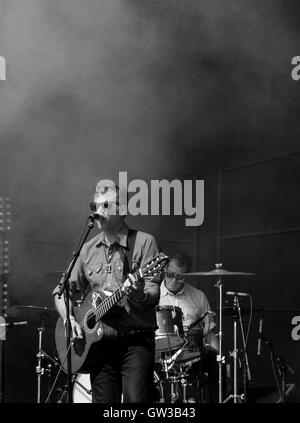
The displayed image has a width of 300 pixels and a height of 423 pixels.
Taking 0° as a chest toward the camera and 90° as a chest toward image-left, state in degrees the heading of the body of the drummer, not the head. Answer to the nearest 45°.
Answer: approximately 45°

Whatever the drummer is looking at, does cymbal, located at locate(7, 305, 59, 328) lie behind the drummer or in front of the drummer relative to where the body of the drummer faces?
in front
